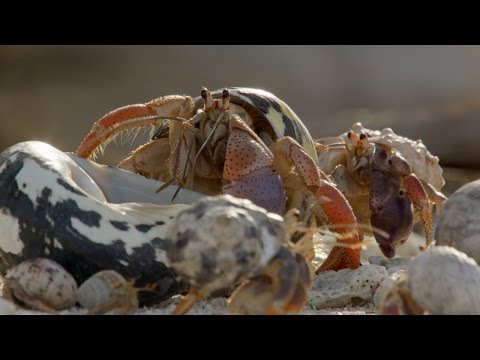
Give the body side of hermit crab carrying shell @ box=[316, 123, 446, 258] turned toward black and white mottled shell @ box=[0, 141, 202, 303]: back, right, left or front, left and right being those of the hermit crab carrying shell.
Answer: front

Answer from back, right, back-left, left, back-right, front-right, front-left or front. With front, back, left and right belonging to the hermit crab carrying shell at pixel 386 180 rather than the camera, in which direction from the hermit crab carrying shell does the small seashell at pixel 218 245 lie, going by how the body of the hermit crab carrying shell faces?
front-left

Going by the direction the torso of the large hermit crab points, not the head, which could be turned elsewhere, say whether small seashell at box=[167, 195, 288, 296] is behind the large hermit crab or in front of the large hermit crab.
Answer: in front

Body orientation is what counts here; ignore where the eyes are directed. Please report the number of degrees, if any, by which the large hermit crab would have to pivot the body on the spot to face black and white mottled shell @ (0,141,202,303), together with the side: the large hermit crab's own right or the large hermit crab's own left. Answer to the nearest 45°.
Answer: approximately 45° to the large hermit crab's own right

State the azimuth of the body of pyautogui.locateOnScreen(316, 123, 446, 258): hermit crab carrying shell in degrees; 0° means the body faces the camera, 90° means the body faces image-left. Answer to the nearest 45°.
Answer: approximately 45°

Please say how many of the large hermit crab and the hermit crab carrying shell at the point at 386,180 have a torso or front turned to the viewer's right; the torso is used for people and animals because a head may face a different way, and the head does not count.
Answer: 0

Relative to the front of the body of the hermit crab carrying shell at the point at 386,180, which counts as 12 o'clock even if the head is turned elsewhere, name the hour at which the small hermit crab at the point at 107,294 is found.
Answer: The small hermit crab is roughly at 1 o'clock from the hermit crab carrying shell.
